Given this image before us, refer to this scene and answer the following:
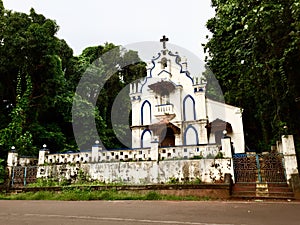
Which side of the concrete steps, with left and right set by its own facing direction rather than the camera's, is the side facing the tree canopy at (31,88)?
right

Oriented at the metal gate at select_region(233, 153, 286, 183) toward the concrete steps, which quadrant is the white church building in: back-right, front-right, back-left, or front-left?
back-right

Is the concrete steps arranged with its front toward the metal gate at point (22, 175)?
no

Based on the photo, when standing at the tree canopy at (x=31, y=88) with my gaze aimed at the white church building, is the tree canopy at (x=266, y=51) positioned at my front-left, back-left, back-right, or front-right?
front-right

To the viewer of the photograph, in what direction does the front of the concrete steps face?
facing the viewer

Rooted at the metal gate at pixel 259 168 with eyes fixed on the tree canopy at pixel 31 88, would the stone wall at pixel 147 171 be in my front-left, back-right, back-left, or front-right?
front-left

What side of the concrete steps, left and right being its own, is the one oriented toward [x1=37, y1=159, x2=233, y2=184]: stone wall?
right

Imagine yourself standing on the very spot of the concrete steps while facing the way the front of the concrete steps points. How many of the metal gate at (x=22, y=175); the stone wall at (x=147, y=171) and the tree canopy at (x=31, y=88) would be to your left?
0

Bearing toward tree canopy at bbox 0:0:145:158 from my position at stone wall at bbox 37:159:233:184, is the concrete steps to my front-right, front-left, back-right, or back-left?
back-right
